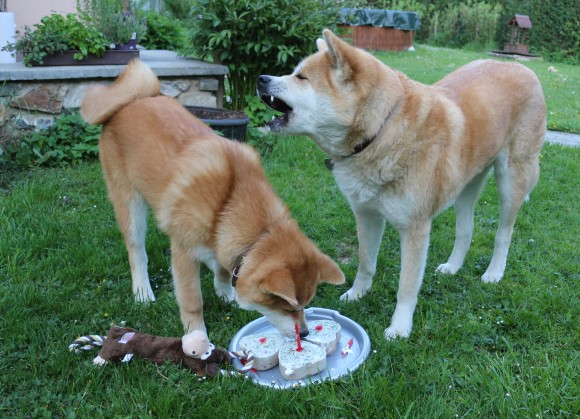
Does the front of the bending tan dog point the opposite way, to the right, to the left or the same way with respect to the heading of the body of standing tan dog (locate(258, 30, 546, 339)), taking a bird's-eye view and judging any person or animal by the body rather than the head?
to the left

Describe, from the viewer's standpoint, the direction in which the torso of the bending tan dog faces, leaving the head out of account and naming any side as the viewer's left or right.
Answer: facing the viewer and to the right of the viewer

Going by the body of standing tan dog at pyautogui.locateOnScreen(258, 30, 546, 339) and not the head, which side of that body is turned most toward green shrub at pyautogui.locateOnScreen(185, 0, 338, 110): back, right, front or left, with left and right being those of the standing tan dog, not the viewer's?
right

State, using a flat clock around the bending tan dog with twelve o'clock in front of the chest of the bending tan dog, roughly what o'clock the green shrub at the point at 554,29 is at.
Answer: The green shrub is roughly at 9 o'clock from the bending tan dog.

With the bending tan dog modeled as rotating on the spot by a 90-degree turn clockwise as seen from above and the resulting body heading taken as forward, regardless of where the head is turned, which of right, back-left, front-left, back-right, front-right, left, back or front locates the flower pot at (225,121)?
back-right

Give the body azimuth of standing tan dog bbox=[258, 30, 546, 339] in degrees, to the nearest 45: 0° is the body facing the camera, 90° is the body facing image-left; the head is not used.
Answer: approximately 45°

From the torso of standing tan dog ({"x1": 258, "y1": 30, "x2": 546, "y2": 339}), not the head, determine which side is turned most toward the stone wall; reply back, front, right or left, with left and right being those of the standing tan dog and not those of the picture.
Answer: right

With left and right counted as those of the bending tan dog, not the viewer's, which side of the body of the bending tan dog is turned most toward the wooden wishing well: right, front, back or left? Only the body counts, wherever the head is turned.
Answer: left

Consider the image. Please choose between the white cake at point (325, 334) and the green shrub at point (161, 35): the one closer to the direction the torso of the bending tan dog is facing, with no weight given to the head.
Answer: the white cake

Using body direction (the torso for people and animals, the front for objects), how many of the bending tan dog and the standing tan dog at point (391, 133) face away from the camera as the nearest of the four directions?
0

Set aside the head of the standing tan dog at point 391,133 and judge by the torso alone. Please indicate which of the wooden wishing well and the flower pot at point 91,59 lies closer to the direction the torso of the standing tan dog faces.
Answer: the flower pot
